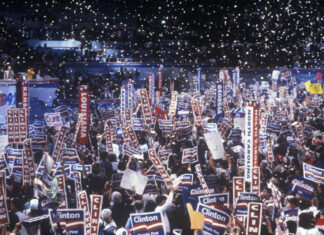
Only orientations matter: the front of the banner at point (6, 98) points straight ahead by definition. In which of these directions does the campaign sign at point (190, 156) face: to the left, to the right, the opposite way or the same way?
the same way

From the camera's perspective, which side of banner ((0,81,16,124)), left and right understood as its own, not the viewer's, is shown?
front

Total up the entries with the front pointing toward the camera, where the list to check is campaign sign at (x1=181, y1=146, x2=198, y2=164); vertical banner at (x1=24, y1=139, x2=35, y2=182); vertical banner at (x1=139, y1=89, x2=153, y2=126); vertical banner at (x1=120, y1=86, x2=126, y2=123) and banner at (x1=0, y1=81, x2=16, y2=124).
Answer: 5

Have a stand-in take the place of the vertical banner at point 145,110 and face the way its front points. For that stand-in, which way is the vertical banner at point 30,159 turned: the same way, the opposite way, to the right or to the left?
the same way

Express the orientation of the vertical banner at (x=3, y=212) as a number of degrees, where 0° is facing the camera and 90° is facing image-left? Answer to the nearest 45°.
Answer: approximately 0°

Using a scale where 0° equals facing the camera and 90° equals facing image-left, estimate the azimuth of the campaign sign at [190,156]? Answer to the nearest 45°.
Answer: approximately 0°

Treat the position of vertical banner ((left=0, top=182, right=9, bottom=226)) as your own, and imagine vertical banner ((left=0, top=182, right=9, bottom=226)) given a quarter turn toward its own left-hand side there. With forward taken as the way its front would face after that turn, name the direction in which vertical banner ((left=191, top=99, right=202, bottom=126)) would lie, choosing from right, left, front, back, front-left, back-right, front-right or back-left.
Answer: front-left

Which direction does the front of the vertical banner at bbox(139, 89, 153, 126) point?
toward the camera

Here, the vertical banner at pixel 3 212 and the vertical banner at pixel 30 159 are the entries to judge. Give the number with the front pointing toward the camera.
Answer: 2

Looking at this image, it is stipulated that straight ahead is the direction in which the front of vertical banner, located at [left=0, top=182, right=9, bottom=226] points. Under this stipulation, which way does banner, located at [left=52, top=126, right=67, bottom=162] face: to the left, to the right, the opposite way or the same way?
the same way

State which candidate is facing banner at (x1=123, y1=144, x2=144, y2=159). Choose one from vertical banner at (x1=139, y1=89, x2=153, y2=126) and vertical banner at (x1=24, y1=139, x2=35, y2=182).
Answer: vertical banner at (x1=139, y1=89, x2=153, y2=126)

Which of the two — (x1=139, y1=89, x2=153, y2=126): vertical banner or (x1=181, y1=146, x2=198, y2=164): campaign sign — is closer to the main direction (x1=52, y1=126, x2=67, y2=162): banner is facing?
the campaign sign

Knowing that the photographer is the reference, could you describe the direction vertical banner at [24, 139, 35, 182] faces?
facing the viewer

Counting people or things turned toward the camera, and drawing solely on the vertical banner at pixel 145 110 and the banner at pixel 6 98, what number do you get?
2
